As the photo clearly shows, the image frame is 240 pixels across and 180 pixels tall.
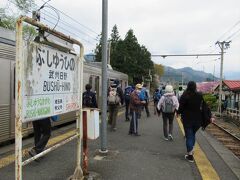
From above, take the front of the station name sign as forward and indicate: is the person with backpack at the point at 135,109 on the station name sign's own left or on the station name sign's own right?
on the station name sign's own left

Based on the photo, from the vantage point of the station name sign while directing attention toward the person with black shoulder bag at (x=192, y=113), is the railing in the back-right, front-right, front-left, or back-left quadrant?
front-left

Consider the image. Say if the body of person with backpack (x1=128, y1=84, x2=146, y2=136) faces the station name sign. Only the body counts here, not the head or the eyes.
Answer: no

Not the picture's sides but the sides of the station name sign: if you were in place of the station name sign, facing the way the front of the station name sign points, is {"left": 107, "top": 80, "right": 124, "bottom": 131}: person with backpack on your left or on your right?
on your left

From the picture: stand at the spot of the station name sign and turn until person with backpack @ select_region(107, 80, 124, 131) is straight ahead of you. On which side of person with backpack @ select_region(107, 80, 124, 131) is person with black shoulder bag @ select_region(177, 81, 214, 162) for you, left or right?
right

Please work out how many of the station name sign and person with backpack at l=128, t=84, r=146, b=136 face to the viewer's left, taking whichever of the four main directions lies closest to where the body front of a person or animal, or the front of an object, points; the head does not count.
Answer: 0
